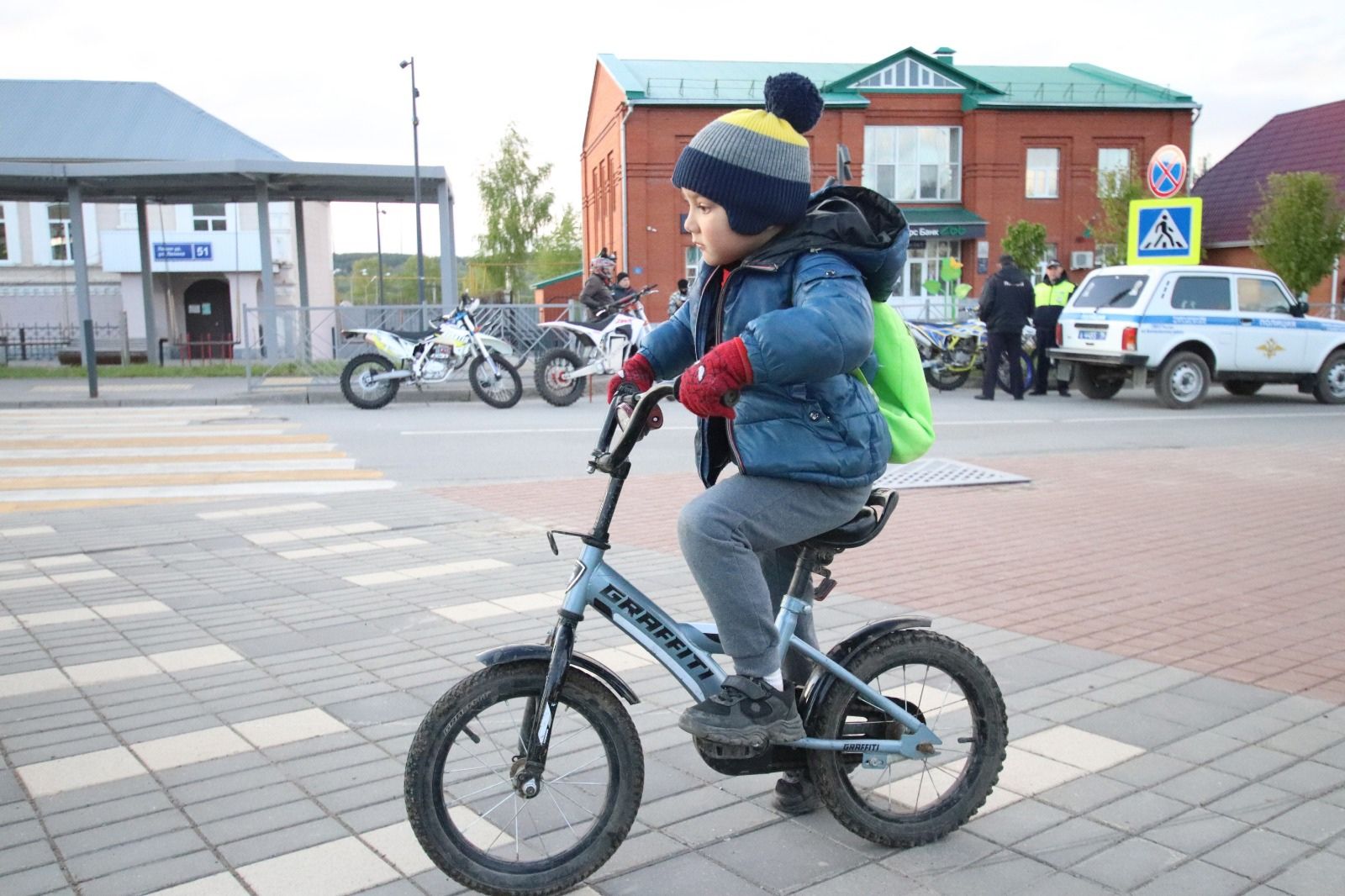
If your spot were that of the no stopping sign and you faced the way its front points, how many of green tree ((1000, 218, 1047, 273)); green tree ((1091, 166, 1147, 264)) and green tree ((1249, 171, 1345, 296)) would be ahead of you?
0

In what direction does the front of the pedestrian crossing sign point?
toward the camera

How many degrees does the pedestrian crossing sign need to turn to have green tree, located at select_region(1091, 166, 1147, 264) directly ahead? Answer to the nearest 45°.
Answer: approximately 180°

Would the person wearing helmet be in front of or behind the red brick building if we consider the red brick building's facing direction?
in front

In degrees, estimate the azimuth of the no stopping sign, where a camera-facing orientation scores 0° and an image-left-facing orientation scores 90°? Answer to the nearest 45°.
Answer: approximately 45°

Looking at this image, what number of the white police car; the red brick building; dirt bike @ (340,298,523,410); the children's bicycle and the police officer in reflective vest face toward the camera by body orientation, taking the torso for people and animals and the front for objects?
2

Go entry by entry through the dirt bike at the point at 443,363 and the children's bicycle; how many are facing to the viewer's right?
1

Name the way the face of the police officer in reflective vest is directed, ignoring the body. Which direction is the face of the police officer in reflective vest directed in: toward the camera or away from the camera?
toward the camera

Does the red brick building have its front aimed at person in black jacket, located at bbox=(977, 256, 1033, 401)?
yes

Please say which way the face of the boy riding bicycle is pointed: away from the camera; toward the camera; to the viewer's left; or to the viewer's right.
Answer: to the viewer's left

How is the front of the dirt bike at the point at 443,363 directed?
to the viewer's right

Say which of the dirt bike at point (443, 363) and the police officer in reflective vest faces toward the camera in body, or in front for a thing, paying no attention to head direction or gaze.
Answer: the police officer in reflective vest

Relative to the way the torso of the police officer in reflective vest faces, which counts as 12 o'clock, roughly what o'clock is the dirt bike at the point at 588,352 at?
The dirt bike is roughly at 2 o'clock from the police officer in reflective vest.

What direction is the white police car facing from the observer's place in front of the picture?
facing away from the viewer and to the right of the viewer

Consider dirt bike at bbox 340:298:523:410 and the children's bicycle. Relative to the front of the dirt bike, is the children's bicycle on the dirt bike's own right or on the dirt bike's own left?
on the dirt bike's own right

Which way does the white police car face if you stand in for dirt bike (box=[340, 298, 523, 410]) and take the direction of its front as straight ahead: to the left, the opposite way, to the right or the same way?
the same way

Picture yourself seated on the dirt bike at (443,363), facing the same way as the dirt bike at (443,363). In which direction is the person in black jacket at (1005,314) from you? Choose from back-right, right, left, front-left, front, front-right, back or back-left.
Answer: front

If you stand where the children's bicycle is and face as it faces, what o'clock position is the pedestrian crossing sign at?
The pedestrian crossing sign is roughly at 4 o'clock from the children's bicycle.
